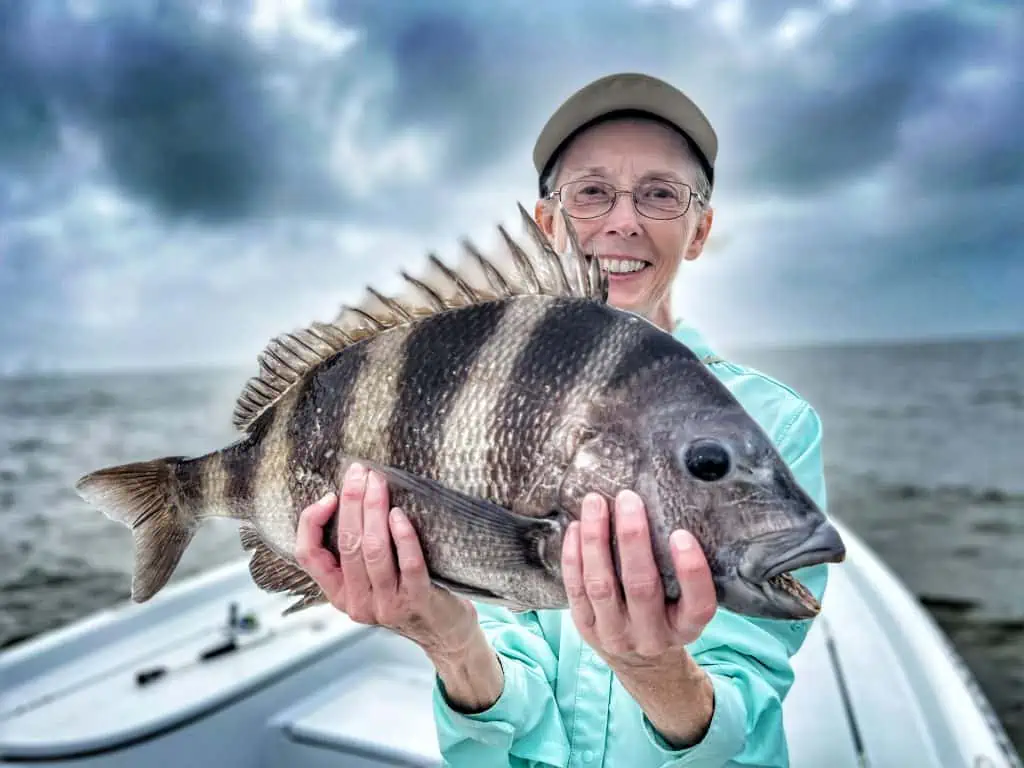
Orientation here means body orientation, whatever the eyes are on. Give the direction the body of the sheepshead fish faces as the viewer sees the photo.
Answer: to the viewer's right

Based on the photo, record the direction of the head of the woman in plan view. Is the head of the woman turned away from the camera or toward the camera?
toward the camera
